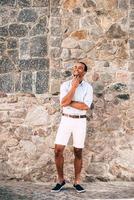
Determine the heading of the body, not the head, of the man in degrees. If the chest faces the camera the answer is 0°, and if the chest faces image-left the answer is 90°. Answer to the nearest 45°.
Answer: approximately 0°
